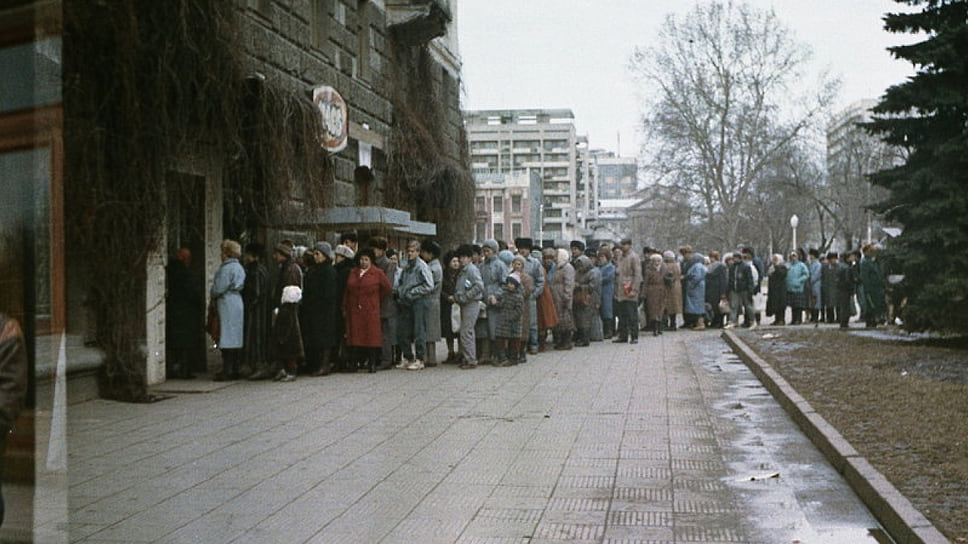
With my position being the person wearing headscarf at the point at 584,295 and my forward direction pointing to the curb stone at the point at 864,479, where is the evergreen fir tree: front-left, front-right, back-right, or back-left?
back-left

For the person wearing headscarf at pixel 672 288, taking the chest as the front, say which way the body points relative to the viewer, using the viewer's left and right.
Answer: facing to the left of the viewer

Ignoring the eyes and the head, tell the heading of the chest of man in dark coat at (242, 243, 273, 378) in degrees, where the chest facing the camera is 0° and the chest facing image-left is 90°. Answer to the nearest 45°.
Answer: approximately 90°

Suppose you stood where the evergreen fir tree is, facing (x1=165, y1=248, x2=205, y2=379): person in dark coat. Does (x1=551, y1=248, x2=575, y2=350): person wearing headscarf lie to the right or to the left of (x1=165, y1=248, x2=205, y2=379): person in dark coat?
right

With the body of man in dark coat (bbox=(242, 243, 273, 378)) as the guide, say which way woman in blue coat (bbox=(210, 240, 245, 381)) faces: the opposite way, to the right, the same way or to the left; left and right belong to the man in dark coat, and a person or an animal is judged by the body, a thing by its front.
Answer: the same way

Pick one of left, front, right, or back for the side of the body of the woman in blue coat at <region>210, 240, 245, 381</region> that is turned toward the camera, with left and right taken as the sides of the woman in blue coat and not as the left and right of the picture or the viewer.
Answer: left

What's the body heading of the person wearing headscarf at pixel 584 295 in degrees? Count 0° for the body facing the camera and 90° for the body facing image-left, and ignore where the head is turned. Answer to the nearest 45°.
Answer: approximately 45°

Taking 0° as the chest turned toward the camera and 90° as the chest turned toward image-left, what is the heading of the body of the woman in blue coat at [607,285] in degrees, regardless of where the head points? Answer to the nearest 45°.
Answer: approximately 90°

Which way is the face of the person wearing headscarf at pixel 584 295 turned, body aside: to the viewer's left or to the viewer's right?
to the viewer's left

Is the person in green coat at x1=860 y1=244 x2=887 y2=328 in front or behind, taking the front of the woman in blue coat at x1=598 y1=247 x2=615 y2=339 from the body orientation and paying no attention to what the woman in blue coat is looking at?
behind

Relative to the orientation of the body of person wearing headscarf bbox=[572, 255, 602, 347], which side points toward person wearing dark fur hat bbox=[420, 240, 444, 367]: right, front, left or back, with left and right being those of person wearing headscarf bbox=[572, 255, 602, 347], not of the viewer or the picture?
front
